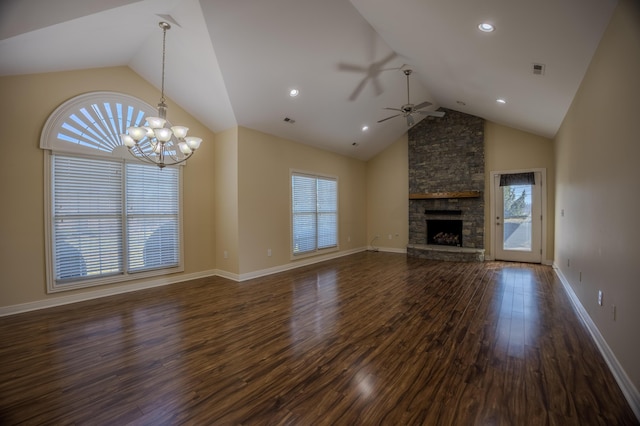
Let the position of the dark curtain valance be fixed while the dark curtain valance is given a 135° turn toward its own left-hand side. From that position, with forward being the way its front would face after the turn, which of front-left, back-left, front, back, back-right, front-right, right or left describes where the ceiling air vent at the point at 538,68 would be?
back-right

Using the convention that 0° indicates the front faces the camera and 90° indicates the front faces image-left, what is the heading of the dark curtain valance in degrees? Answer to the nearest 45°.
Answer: approximately 0°

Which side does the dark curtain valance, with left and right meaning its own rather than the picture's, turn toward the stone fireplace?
right

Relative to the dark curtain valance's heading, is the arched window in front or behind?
in front

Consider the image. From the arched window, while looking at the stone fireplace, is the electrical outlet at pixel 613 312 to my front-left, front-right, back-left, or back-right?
front-right

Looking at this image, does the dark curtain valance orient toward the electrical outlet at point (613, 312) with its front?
yes

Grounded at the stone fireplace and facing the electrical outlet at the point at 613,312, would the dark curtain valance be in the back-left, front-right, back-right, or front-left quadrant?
front-left

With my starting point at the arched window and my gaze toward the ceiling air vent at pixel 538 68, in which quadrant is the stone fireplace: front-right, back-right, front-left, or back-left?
front-left

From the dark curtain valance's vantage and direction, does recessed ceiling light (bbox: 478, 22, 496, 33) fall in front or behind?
in front

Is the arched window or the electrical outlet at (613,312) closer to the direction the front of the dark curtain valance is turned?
the electrical outlet
